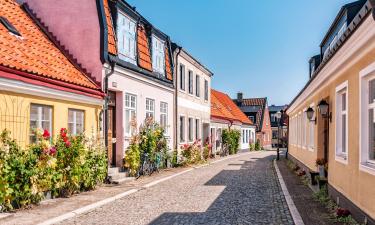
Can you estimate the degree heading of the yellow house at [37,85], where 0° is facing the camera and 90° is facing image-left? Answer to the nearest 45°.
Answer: approximately 315°

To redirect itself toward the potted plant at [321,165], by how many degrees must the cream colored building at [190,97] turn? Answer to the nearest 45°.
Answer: approximately 45° to its right

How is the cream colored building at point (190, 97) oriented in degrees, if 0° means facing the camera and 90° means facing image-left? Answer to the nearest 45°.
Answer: approximately 315°

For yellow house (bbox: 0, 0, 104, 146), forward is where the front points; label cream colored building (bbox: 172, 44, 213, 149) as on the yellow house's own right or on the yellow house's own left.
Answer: on the yellow house's own left

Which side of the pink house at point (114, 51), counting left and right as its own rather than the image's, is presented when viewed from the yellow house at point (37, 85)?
right

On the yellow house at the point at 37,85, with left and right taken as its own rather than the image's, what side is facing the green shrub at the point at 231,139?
left

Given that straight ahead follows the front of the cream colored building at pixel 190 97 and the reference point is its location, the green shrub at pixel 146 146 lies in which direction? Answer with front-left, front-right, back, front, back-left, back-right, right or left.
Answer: front-right

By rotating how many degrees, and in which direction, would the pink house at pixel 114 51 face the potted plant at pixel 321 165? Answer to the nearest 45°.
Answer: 0° — it already faces it

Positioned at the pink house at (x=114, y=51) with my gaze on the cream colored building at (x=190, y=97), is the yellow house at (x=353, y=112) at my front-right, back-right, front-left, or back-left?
back-right

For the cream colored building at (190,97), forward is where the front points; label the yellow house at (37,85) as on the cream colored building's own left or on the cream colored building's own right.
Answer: on the cream colored building's own right

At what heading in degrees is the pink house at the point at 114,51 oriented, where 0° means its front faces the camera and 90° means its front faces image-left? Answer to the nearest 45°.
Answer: approximately 315°

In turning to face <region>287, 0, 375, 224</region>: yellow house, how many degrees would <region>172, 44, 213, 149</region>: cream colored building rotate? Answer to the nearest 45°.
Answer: approximately 45° to its right

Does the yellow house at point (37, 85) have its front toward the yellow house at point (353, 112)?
yes
